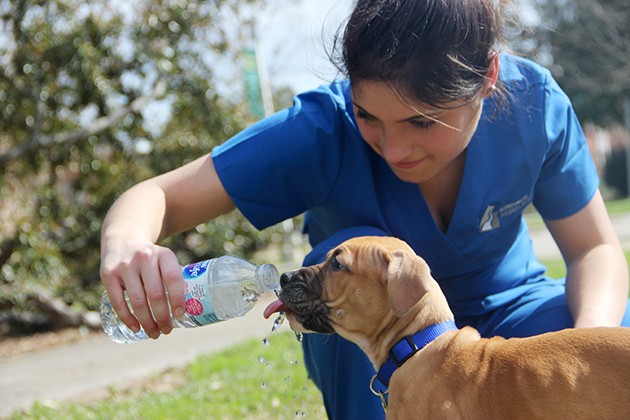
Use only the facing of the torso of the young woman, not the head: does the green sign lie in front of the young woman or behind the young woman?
behind

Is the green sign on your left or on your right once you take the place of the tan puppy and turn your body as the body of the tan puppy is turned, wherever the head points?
on your right

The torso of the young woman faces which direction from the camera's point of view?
toward the camera

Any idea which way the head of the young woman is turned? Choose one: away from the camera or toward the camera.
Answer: toward the camera

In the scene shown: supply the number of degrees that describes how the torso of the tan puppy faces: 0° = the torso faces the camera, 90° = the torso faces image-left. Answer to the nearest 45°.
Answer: approximately 90°

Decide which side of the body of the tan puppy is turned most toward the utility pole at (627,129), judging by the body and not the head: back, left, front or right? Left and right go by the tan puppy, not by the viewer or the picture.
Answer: right

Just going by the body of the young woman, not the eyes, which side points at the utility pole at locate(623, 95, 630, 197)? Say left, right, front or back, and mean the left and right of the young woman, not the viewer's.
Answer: back

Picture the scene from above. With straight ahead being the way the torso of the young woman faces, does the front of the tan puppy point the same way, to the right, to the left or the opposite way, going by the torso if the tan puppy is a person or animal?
to the right

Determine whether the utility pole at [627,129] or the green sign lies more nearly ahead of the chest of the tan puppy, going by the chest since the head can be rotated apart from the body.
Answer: the green sign
